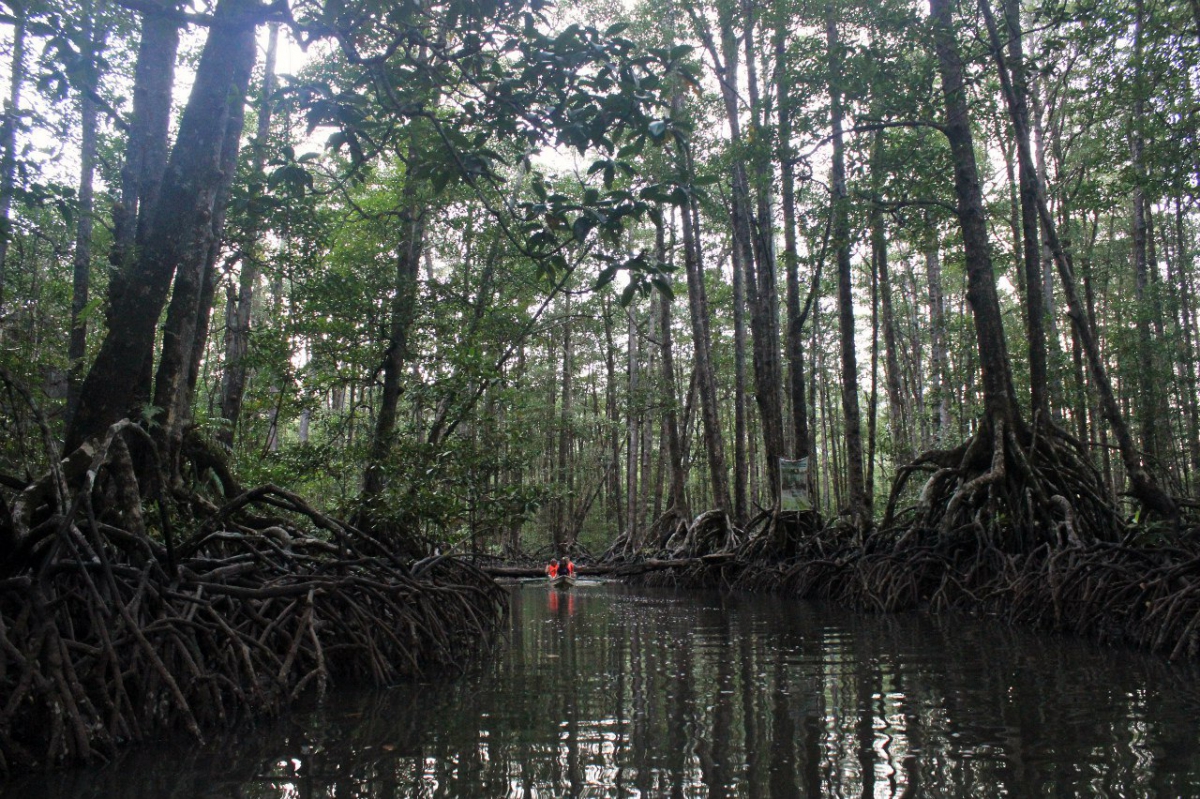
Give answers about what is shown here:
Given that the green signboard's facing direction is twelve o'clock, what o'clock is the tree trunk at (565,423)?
The tree trunk is roughly at 5 o'clock from the green signboard.

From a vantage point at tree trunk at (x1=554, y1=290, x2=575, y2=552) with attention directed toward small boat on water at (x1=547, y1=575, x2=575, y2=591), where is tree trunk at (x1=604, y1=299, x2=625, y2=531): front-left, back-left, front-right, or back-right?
back-left

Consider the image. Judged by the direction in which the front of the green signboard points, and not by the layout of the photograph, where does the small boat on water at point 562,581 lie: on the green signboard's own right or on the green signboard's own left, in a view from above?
on the green signboard's own right

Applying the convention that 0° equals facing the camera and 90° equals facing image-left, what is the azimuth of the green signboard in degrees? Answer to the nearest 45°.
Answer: approximately 0°
